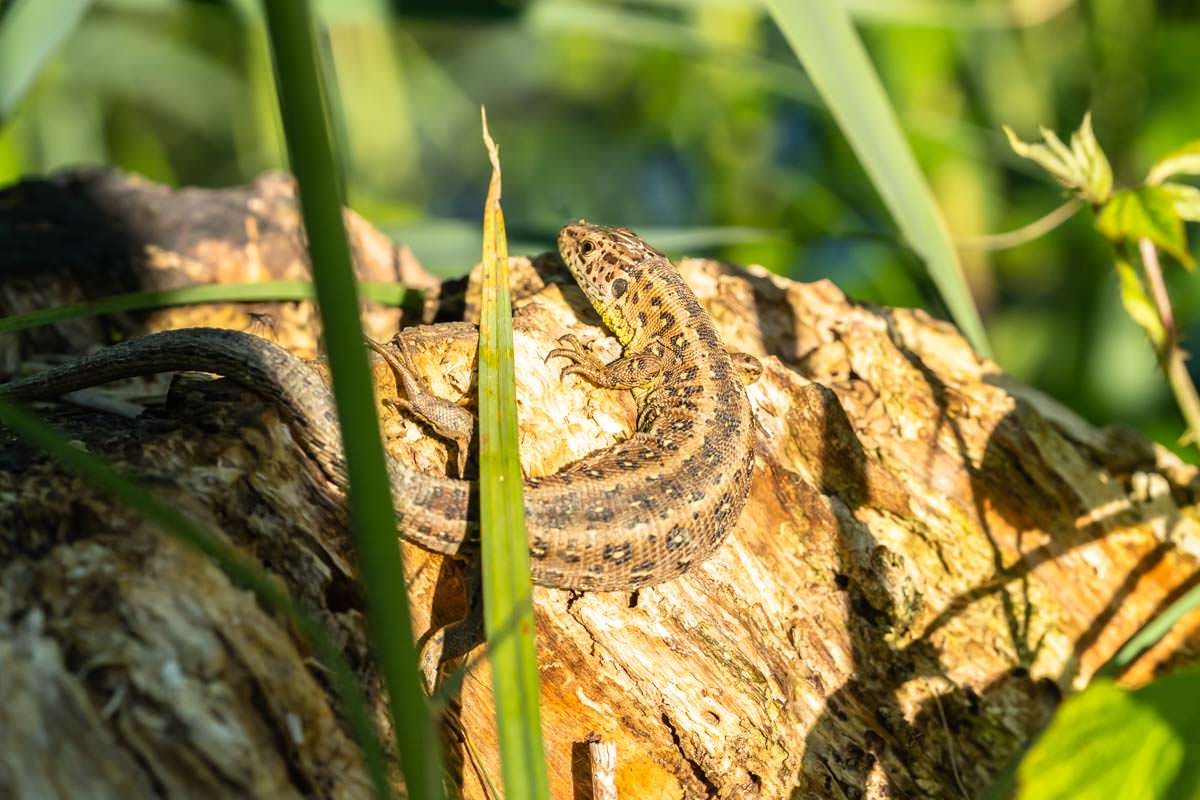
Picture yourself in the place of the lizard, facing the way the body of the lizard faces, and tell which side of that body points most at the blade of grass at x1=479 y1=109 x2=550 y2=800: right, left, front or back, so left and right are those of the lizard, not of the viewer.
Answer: left

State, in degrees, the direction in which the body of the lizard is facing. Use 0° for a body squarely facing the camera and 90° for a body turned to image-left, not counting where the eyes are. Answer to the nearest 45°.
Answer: approximately 135°

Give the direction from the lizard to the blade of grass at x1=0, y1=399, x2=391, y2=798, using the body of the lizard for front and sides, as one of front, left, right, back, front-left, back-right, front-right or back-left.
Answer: left

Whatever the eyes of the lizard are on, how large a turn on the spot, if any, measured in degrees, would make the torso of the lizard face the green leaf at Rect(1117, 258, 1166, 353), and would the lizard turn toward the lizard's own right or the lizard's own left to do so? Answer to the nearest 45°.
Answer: approximately 135° to the lizard's own right

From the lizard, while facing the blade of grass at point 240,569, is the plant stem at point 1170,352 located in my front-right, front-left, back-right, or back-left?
back-left

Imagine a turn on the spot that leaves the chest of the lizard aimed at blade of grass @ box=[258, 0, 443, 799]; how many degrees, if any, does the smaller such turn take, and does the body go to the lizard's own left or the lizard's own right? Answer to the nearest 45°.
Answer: approximately 90° to the lizard's own left
